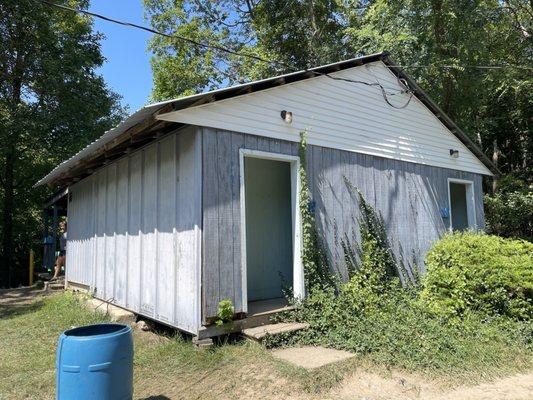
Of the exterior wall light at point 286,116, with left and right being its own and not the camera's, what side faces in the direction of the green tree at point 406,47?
left

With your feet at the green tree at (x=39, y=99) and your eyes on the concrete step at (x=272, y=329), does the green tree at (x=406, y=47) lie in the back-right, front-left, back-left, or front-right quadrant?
front-left

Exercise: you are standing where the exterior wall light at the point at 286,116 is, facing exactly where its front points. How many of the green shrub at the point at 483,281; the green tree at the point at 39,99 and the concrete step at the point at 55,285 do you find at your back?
2

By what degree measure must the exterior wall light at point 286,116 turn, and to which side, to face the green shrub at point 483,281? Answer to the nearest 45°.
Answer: approximately 45° to its left

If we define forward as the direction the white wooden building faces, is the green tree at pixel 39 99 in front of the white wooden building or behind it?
behind

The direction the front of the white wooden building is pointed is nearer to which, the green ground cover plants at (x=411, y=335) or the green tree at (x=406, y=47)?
the green ground cover plants

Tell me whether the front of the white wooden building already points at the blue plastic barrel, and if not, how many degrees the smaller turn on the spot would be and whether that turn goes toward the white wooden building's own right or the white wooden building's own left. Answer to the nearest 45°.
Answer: approximately 45° to the white wooden building's own right

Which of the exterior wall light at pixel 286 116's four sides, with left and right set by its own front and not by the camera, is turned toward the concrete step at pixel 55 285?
back

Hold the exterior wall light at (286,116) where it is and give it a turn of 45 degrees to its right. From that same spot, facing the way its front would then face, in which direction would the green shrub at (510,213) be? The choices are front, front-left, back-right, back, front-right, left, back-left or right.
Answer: back-left

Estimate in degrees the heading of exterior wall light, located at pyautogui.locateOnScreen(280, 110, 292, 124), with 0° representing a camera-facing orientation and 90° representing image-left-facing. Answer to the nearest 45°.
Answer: approximately 315°
